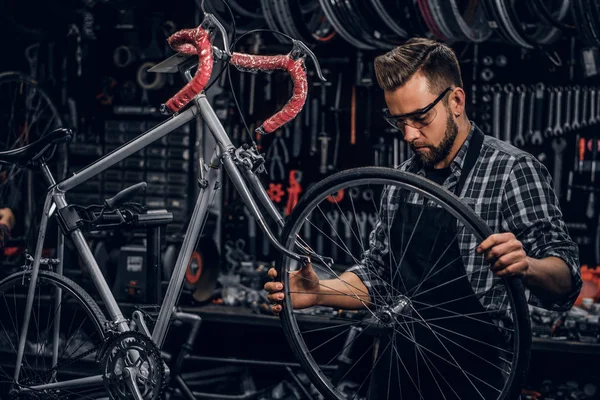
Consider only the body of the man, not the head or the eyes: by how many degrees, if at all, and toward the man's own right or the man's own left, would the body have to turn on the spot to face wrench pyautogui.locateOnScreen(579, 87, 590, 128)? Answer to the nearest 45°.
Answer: approximately 135° to the man's own right

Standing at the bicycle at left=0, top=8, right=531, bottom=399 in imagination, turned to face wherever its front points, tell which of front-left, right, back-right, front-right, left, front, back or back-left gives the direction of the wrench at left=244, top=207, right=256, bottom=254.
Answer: left

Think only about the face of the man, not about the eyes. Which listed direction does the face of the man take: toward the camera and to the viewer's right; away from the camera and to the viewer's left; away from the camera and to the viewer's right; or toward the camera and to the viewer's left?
toward the camera and to the viewer's left

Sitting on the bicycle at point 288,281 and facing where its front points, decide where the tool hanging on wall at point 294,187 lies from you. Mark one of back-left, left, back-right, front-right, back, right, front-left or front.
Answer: left

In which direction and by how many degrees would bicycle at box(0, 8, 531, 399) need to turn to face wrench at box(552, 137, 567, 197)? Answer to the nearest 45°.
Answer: approximately 45° to its left

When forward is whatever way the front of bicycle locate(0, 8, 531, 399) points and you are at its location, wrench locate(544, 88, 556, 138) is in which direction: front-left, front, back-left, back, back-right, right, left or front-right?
front-left

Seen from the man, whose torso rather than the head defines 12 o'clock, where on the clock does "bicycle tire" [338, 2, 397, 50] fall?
The bicycle tire is roughly at 4 o'clock from the man.

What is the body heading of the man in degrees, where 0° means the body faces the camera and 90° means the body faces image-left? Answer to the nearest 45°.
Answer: approximately 45°

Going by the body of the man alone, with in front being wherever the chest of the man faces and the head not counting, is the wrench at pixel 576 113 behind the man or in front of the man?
behind

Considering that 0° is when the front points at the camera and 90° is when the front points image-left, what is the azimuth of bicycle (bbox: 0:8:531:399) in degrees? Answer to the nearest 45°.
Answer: approximately 270°

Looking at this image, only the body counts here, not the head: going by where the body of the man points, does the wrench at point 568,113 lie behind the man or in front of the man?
behind

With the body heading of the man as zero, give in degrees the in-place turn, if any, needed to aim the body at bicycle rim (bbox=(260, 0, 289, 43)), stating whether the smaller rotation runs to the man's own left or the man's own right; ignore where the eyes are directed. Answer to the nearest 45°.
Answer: approximately 90° to the man's own right

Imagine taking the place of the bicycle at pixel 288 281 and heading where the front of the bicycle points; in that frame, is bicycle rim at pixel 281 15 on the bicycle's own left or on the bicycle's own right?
on the bicycle's own left
